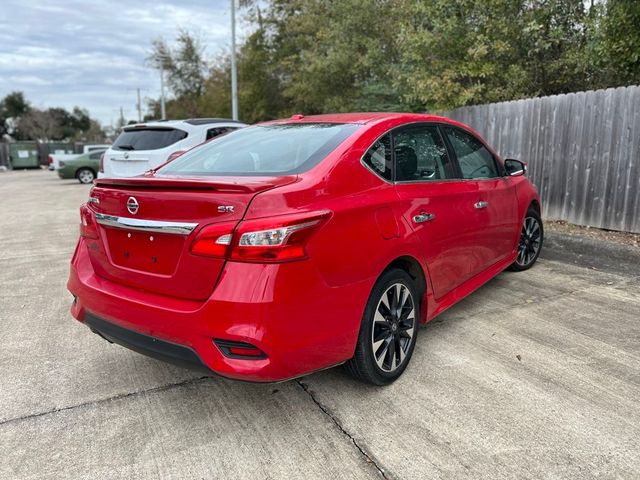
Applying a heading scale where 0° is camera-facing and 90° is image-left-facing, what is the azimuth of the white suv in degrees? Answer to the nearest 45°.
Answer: approximately 225°

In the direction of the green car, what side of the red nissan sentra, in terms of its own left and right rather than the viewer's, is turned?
left

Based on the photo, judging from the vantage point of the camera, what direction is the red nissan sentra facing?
facing away from the viewer and to the right of the viewer

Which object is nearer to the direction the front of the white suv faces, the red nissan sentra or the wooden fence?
the wooden fence

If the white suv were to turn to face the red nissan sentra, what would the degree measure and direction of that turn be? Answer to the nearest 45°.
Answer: approximately 135° to its right

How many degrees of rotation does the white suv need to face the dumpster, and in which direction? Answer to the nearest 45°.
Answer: approximately 45° to its left

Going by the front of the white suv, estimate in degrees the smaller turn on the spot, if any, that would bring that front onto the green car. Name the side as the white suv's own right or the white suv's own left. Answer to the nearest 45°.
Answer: approximately 45° to the white suv's own left

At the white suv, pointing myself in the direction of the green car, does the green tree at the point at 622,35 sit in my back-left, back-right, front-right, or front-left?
back-right
